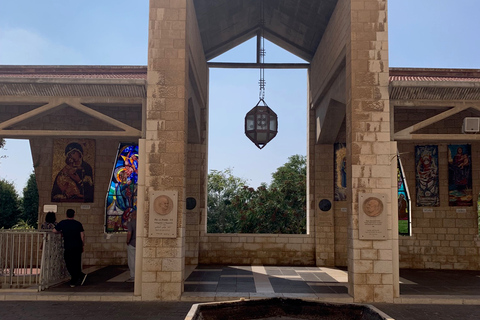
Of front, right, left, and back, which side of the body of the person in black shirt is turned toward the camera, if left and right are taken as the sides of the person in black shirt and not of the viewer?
back

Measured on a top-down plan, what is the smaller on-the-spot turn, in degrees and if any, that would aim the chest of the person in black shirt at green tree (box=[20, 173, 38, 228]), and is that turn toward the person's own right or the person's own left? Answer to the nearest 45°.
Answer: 0° — they already face it

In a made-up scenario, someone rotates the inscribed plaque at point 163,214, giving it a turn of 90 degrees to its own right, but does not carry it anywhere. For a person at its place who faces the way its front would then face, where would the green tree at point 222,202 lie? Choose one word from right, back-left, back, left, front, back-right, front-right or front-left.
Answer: right

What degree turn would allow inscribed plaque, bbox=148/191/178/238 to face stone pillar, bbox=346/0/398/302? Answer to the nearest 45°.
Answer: approximately 90° to its left

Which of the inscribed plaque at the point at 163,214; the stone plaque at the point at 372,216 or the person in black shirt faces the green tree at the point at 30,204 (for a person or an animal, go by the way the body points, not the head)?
the person in black shirt

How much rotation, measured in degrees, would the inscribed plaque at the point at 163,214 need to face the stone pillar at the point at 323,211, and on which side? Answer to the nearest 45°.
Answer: approximately 135° to its left

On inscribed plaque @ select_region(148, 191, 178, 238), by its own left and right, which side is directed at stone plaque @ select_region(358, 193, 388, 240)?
left

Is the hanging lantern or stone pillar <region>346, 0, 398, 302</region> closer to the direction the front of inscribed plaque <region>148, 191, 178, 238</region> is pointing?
the stone pillar

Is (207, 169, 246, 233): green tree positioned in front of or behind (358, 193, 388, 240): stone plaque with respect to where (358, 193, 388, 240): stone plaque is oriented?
behind

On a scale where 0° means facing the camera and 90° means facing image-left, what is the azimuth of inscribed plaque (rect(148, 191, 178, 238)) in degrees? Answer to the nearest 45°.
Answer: approximately 0°

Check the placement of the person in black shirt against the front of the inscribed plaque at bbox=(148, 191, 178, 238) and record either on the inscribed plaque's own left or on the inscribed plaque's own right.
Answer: on the inscribed plaque's own right
